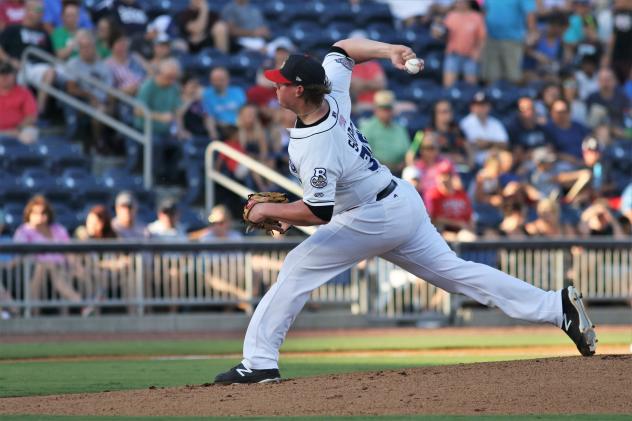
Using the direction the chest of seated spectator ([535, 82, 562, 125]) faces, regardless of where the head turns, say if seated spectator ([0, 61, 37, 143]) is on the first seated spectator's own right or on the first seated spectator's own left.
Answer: on the first seated spectator's own right

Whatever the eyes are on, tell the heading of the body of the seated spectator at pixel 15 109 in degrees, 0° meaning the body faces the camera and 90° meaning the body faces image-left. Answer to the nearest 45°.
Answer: approximately 0°

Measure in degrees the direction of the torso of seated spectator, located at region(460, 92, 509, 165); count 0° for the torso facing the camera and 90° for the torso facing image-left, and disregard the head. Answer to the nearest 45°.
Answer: approximately 0°

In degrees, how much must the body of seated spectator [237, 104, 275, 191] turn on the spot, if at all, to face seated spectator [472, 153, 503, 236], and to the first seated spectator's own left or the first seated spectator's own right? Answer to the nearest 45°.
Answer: approximately 90° to the first seated spectator's own left

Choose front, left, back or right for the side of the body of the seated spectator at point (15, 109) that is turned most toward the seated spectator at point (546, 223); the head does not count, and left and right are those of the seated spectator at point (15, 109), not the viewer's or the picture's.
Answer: left
